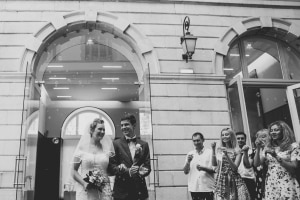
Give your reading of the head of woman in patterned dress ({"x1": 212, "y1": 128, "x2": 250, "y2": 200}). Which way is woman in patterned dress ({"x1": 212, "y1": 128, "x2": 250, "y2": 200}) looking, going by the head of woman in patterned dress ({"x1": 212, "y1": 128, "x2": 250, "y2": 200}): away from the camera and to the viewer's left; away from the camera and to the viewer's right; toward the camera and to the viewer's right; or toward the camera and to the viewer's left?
toward the camera and to the viewer's left

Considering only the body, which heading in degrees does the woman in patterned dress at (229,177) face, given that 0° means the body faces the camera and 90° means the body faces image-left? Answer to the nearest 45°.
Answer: approximately 45°

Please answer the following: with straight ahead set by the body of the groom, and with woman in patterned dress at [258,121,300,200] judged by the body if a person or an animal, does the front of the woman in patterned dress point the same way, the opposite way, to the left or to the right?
to the right

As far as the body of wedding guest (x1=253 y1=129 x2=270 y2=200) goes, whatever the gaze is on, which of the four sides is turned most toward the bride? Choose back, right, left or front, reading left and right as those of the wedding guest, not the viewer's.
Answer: front

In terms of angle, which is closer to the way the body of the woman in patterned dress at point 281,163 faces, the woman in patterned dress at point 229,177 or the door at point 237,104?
the woman in patterned dress

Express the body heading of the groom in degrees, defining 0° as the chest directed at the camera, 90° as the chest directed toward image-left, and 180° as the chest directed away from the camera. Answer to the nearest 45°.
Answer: approximately 0°

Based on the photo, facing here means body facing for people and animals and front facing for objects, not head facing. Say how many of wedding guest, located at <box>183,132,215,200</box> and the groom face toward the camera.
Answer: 2

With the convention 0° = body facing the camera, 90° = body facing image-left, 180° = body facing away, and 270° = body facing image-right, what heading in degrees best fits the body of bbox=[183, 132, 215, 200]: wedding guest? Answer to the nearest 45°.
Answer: approximately 0°

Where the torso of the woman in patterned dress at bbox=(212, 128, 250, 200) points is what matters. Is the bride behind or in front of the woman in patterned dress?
in front
